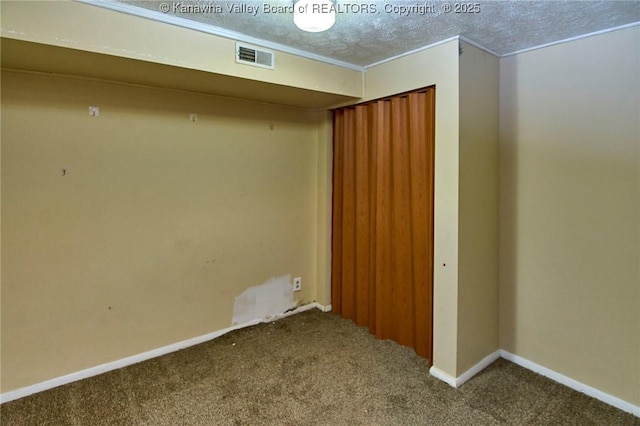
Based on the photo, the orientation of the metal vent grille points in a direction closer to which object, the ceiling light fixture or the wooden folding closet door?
the ceiling light fixture

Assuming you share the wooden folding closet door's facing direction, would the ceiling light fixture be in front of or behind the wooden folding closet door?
in front

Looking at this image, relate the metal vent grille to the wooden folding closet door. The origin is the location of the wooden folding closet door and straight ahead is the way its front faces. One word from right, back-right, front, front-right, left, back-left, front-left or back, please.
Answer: front

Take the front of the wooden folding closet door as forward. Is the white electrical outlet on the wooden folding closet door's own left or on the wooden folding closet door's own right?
on the wooden folding closet door's own right

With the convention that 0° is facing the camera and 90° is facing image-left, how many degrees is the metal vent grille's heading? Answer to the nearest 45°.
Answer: approximately 315°

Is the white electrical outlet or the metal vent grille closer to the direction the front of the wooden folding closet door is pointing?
the metal vent grille

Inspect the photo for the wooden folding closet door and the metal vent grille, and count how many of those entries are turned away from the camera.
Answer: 0

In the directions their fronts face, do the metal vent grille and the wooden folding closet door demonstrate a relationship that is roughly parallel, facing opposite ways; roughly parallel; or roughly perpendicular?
roughly perpendicular
